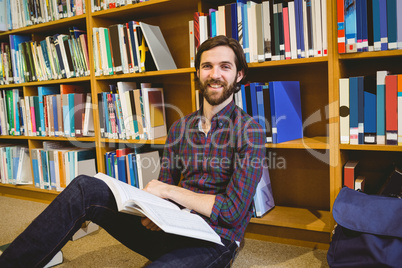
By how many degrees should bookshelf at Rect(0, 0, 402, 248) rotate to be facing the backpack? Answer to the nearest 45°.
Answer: approximately 45° to its left

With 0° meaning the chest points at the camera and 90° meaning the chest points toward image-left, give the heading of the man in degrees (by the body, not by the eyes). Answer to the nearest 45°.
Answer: approximately 45°

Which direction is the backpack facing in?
toward the camera

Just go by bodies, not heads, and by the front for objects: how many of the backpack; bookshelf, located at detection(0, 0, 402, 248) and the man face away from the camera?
0

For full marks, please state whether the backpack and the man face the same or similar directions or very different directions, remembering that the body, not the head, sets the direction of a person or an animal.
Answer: same or similar directions

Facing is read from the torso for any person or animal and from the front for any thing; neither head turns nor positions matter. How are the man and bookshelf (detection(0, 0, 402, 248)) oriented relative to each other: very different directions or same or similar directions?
same or similar directions

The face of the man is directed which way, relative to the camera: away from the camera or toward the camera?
toward the camera

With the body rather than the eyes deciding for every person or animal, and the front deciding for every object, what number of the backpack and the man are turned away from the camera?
0
